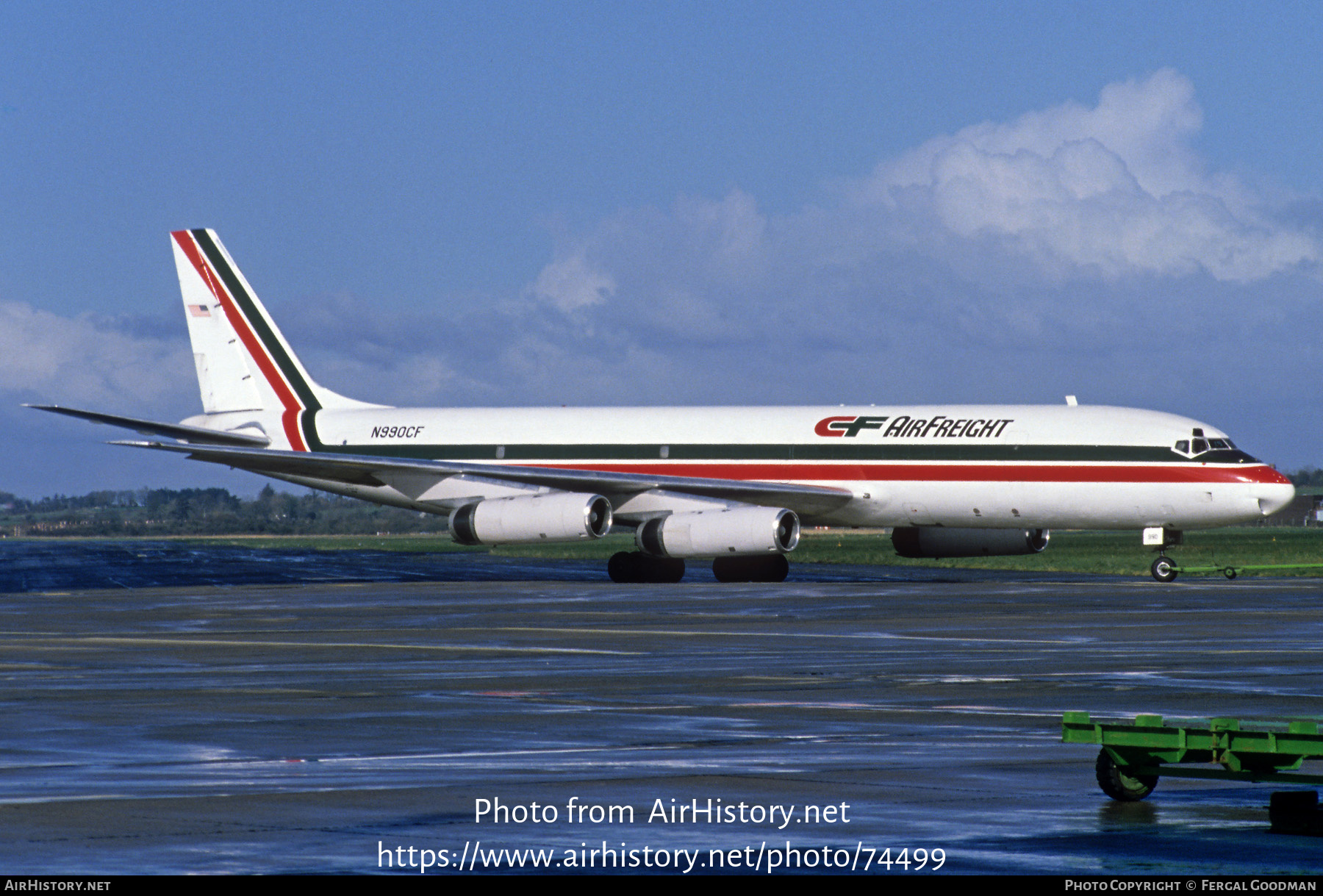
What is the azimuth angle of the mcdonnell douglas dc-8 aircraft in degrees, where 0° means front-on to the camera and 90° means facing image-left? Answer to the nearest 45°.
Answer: approximately 315°
